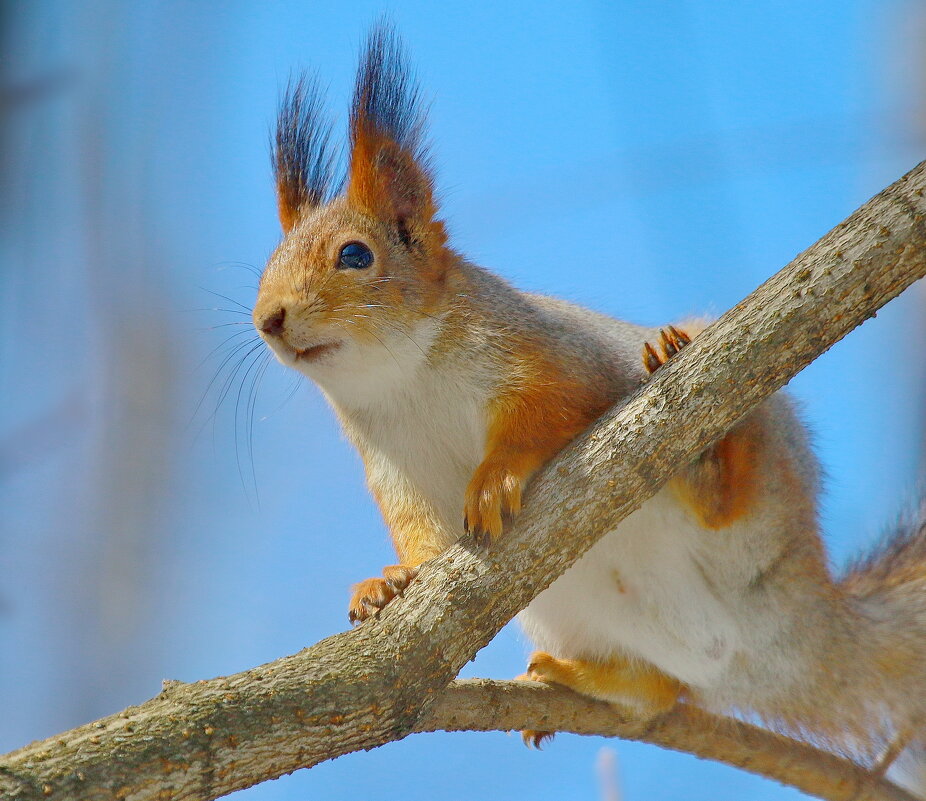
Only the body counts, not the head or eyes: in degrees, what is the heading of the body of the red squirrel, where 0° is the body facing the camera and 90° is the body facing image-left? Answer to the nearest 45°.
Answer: approximately 45°
